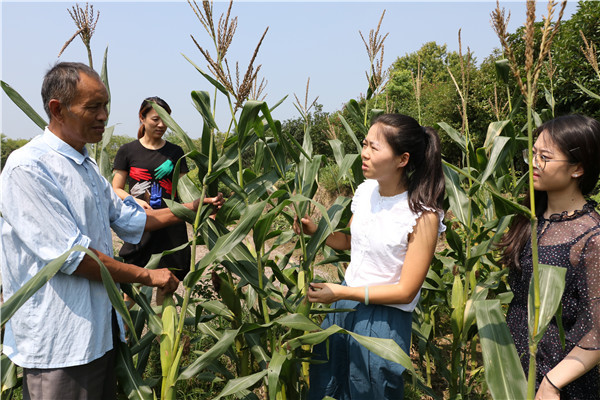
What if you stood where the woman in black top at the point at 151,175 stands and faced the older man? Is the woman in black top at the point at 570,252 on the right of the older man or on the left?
left

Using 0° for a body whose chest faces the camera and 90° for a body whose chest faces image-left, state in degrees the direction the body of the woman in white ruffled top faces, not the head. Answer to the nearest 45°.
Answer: approximately 45°

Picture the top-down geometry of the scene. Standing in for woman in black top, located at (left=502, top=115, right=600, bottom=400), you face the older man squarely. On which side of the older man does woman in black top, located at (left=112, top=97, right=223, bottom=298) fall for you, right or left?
right

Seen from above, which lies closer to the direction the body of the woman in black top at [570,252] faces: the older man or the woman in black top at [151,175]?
the older man

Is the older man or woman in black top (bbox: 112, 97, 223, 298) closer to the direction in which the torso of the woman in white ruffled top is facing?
the older man

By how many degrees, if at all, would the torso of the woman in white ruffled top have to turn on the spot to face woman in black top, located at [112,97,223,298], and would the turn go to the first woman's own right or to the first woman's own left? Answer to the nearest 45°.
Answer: approximately 90° to the first woman's own right

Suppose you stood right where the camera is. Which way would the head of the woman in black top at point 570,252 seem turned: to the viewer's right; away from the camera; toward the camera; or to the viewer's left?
to the viewer's left

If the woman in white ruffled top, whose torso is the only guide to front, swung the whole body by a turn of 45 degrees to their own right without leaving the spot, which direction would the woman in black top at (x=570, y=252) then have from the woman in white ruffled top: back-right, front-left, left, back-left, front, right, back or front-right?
back

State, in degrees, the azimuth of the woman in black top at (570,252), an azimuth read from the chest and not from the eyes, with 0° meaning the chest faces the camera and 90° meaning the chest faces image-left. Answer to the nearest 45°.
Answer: approximately 45°

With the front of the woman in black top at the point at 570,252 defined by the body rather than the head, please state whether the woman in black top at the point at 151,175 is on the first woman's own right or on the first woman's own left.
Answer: on the first woman's own right
